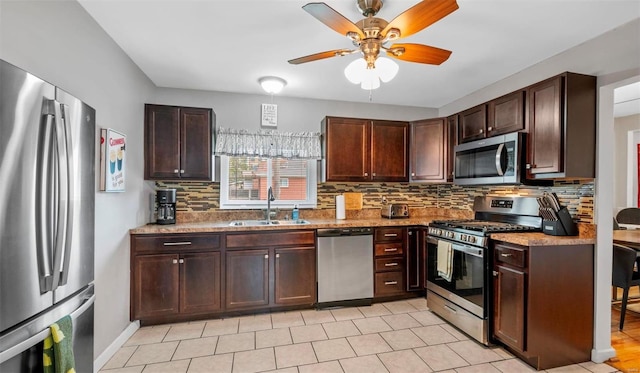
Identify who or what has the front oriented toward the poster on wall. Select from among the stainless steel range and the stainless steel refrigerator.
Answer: the stainless steel range

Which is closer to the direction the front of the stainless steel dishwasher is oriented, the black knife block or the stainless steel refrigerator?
the stainless steel refrigerator

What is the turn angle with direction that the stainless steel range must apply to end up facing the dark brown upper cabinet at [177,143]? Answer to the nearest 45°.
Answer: approximately 45° to its right

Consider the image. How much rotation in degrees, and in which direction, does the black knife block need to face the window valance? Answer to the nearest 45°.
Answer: approximately 45° to its right

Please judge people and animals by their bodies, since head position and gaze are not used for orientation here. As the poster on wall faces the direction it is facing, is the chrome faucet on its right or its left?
on its left

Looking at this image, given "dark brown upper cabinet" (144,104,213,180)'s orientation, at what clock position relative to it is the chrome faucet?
The chrome faucet is roughly at 9 o'clock from the dark brown upper cabinet.
